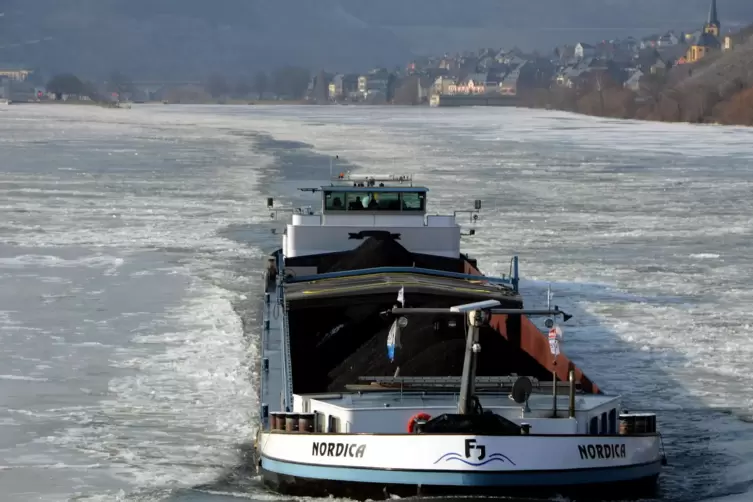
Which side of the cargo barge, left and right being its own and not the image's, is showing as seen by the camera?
front

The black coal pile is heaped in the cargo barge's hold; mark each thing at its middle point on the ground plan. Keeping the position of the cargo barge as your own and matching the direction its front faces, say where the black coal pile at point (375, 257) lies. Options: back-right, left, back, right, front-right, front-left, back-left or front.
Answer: back
